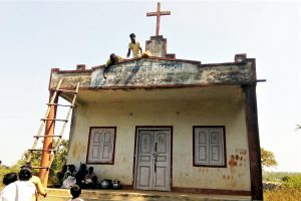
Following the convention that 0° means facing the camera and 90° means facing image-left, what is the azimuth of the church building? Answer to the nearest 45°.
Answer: approximately 0°

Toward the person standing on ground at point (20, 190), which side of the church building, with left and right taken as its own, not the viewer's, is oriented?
front

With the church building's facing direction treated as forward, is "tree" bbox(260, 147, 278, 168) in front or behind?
behind

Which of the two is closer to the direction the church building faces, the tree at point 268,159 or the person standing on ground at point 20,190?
the person standing on ground
